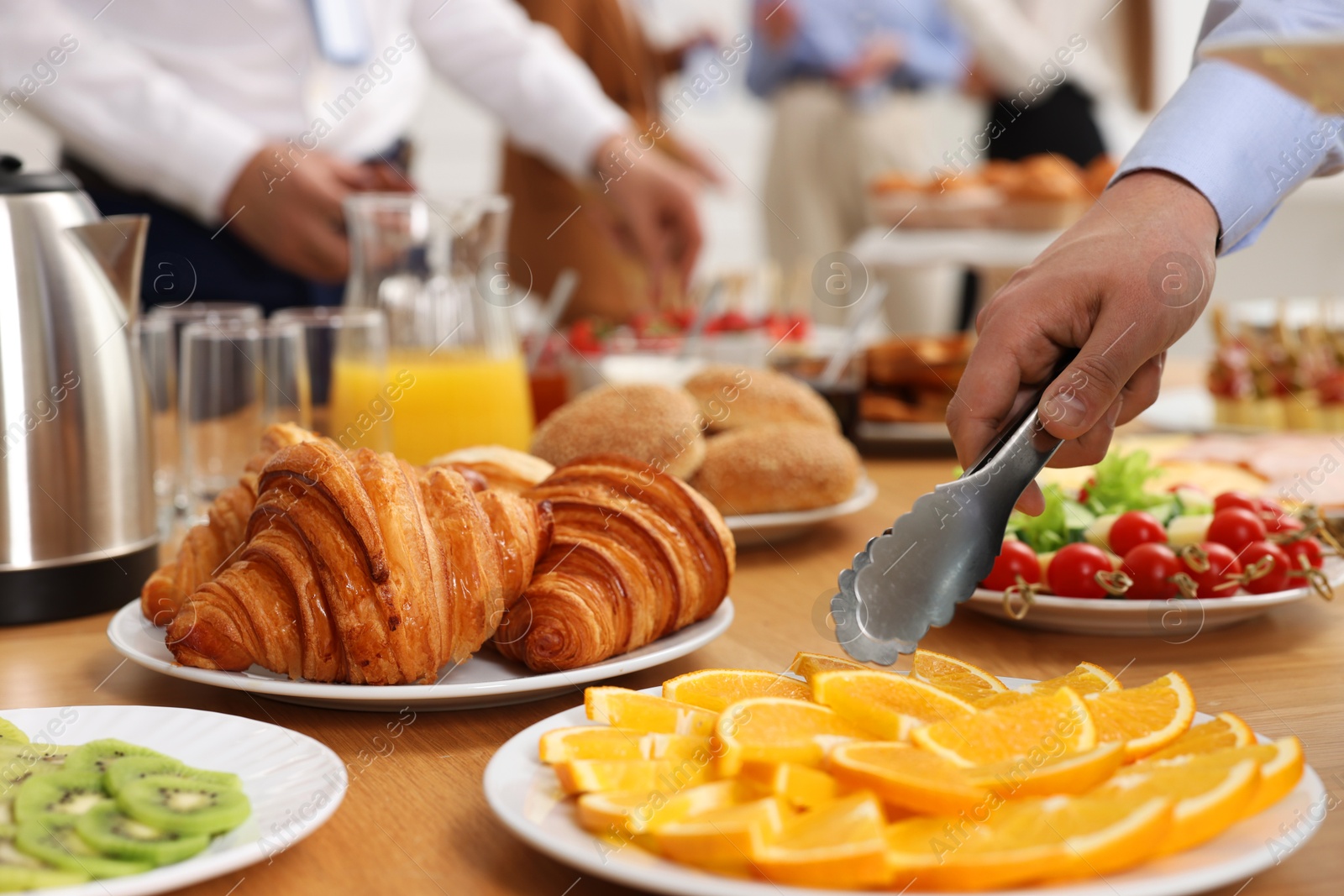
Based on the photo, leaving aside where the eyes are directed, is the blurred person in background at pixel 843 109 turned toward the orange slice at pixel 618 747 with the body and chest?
yes

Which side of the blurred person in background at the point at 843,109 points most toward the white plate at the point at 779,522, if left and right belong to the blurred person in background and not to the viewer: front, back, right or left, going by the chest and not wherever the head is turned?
front

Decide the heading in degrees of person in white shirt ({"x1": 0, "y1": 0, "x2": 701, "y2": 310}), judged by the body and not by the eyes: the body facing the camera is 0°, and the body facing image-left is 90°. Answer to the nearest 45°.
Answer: approximately 315°

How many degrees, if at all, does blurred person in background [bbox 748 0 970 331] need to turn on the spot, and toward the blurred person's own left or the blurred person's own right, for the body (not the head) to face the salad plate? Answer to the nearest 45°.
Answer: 0° — they already face it

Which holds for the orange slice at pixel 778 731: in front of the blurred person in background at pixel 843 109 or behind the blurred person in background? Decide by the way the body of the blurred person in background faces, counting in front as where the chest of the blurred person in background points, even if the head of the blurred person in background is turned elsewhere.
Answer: in front

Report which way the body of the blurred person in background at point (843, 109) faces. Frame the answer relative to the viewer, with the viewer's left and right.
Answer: facing the viewer

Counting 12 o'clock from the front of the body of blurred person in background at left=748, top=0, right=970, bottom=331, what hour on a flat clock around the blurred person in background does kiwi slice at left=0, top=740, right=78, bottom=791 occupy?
The kiwi slice is roughly at 12 o'clock from the blurred person in background.

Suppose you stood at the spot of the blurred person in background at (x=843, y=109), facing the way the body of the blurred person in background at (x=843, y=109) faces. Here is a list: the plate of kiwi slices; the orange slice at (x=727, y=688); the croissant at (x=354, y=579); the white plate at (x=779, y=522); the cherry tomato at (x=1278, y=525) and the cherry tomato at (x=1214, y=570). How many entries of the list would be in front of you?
6

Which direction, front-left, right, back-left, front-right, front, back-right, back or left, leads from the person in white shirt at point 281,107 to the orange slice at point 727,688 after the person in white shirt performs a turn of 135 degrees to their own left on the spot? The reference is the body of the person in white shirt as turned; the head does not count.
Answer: back

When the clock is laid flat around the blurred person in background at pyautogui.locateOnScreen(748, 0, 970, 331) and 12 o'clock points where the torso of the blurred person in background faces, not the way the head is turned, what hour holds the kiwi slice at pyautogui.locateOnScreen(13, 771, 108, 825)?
The kiwi slice is roughly at 12 o'clock from the blurred person in background.

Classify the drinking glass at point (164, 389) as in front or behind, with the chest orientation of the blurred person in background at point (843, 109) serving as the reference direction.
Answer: in front

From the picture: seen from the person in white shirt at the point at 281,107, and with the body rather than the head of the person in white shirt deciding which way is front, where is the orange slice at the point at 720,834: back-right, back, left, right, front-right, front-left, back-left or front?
front-right

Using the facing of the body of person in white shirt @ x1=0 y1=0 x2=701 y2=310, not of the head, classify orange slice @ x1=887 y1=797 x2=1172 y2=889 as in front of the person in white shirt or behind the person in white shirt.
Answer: in front

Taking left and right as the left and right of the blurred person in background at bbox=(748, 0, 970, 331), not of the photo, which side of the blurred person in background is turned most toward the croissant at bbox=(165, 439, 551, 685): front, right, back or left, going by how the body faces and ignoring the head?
front

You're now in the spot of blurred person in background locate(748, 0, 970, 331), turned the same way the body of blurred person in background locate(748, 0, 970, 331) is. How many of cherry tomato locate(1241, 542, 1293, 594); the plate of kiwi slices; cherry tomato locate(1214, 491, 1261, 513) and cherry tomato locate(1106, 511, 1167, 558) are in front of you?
4

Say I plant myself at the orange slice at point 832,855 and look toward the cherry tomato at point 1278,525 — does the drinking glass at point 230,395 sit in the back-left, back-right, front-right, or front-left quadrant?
front-left

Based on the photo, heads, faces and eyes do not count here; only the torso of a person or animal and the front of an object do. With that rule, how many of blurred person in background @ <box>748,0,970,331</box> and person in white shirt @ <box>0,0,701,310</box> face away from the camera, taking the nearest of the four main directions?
0
